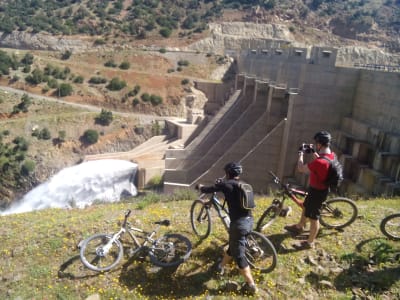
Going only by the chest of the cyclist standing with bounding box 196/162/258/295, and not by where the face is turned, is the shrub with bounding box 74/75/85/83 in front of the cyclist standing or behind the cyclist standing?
in front

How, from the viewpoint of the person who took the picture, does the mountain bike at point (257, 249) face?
facing away from the viewer and to the left of the viewer

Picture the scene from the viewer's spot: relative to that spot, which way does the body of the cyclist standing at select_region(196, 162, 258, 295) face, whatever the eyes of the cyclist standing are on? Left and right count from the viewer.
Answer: facing away from the viewer and to the left of the viewer

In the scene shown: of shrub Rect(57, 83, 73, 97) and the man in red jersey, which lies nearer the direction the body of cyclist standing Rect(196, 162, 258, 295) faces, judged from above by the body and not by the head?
the shrub

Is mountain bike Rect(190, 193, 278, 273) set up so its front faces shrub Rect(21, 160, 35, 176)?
yes

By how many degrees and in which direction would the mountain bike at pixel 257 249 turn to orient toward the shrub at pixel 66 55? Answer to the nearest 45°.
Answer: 0° — it already faces it

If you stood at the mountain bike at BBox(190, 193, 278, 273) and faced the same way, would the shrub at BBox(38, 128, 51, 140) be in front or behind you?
in front

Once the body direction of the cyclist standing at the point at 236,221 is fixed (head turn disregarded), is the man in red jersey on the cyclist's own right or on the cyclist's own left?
on the cyclist's own right

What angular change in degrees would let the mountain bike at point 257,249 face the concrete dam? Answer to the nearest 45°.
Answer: approximately 45° to its right

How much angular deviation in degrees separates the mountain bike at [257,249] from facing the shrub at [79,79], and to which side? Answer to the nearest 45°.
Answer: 0° — it already faces it

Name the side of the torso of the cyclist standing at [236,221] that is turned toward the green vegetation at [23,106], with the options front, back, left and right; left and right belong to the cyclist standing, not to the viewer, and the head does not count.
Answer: front

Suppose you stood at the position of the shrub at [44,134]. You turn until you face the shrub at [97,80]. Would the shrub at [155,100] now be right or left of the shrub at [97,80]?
right
